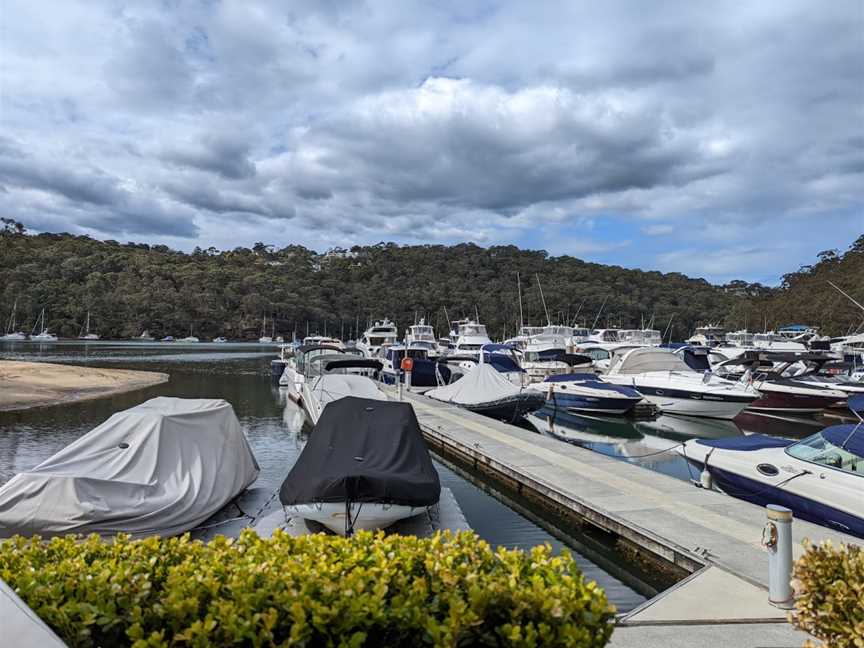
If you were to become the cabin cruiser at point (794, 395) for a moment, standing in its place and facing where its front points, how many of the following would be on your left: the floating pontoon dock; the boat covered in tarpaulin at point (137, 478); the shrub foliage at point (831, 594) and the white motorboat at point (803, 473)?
0

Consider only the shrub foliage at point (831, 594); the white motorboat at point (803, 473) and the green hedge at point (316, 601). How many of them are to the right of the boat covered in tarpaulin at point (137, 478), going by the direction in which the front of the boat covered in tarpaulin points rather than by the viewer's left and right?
0

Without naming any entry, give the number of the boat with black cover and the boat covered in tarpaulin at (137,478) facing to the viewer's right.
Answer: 0

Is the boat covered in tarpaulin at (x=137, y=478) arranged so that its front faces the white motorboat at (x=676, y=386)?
no

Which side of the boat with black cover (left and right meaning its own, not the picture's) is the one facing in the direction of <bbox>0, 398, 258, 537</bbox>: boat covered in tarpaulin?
right

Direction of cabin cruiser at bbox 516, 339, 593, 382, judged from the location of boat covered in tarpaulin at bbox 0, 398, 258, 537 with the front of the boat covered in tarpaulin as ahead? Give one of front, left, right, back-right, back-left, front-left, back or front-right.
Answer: back

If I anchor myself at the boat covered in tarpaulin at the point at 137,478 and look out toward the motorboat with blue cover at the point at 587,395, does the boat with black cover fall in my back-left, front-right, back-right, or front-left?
front-right

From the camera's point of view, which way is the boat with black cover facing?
toward the camera

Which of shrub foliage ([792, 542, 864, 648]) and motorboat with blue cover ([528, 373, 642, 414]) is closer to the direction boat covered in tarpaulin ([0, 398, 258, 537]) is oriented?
the shrub foliage

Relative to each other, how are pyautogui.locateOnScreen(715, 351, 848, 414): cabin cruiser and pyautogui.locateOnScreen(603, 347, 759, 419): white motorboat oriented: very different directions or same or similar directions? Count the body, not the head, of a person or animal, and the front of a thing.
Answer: same or similar directions

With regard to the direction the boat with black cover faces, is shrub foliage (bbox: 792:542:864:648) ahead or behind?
ahead

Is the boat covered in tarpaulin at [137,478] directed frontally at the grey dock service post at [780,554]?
no

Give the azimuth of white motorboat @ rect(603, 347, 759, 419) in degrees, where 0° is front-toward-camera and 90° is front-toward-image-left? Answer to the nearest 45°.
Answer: approximately 315°
